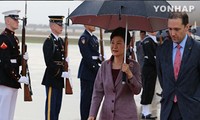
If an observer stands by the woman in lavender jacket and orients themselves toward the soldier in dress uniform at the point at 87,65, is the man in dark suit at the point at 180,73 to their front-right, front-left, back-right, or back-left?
back-right

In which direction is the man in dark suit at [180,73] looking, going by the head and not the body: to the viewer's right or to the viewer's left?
to the viewer's left

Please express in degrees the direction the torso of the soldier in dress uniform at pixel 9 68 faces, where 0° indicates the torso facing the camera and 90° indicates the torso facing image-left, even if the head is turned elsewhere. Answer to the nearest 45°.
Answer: approximately 270°

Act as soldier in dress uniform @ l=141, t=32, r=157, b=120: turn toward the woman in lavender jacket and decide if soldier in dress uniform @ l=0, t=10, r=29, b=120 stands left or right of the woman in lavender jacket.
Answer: right
